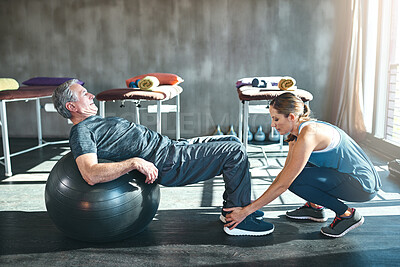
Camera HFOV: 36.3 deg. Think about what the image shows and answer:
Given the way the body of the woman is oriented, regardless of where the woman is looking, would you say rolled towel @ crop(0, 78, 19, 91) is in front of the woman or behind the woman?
in front

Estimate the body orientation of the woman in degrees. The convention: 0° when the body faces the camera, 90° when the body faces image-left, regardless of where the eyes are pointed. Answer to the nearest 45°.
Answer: approximately 90°

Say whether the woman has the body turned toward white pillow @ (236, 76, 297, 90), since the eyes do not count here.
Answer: no

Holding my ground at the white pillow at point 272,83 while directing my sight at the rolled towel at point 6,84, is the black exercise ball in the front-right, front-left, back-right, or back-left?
front-left

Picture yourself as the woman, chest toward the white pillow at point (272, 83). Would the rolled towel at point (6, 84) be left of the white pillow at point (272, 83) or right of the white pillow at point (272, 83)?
left

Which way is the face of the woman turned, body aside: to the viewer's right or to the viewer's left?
to the viewer's left

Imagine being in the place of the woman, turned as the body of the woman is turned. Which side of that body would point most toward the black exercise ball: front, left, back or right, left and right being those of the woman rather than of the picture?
front

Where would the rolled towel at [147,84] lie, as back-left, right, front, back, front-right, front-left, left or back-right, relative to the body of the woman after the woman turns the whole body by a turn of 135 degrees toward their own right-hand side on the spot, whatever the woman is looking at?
left

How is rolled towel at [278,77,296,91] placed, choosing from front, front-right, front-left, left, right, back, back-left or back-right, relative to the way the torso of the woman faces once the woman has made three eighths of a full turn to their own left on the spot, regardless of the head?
back-left
